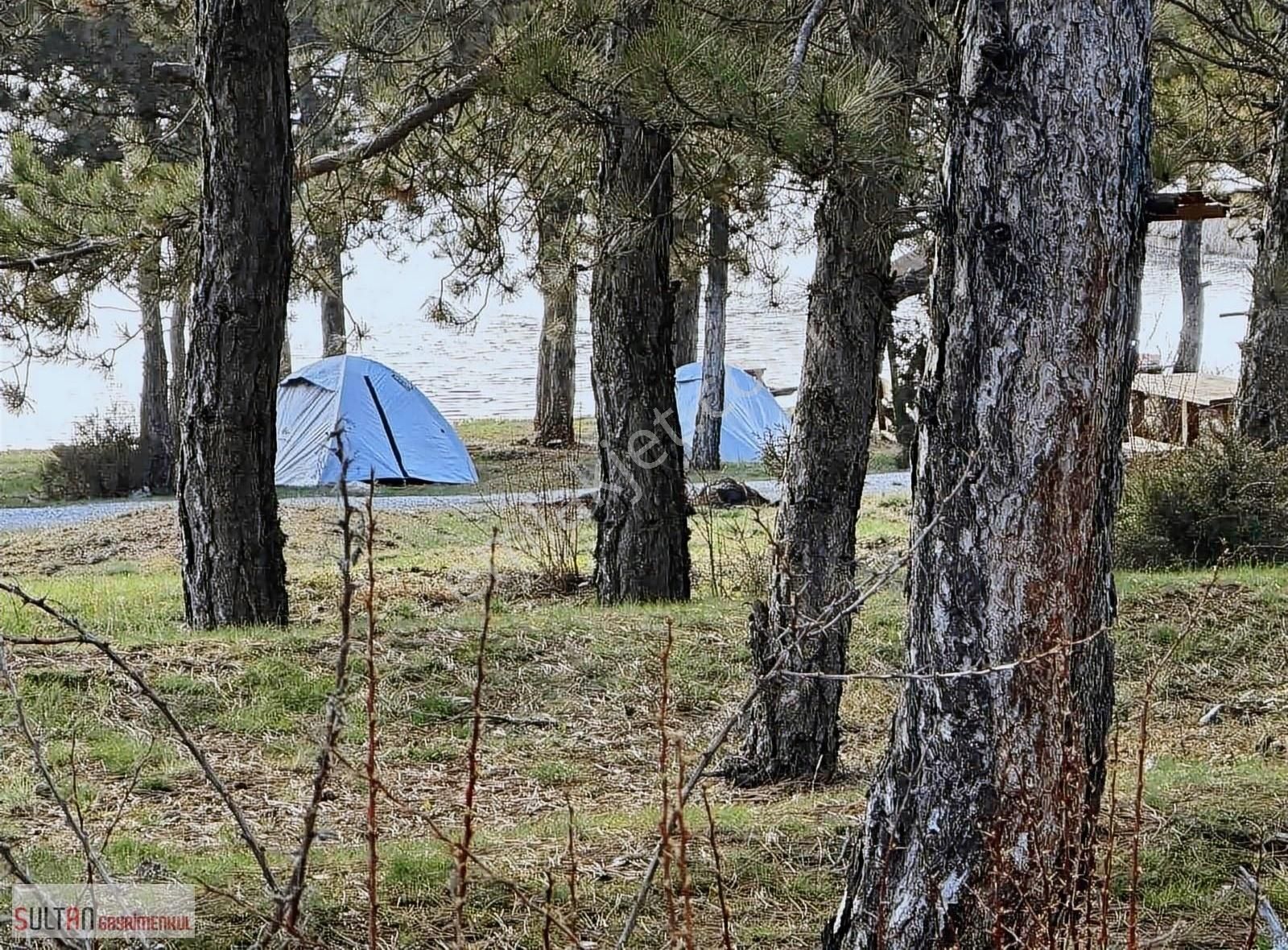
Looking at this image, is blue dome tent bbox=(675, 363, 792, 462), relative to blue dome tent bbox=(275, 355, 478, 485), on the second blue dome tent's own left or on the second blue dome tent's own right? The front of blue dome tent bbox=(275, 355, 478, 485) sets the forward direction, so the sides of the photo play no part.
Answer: on the second blue dome tent's own left

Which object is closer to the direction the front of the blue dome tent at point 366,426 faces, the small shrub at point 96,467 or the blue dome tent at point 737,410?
the blue dome tent

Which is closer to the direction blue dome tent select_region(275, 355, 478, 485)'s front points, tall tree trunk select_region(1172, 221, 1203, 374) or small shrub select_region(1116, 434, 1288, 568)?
the small shrub

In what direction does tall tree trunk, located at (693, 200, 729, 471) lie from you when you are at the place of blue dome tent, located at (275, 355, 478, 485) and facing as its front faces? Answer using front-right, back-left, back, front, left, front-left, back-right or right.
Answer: front-left

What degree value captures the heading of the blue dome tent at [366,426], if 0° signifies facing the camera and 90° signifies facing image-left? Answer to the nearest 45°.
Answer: approximately 315°

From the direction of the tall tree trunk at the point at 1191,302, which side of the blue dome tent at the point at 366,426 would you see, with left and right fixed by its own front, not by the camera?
left

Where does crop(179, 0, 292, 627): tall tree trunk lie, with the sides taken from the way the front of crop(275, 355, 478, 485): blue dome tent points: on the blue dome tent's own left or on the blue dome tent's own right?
on the blue dome tent's own right

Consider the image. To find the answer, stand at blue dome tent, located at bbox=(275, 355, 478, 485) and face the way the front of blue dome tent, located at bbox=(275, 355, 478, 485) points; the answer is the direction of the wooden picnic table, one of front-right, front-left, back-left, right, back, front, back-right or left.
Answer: front-left

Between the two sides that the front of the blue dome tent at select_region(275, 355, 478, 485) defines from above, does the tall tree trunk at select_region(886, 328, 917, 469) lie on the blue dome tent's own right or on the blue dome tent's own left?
on the blue dome tent's own left
